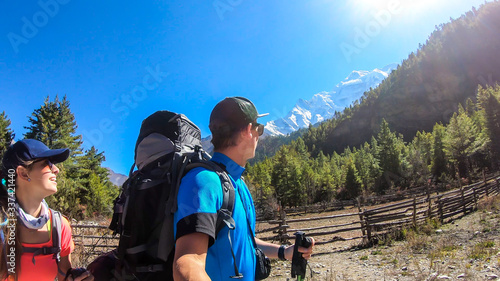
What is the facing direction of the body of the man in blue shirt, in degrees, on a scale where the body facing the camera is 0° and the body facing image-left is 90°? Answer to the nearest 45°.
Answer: approximately 270°

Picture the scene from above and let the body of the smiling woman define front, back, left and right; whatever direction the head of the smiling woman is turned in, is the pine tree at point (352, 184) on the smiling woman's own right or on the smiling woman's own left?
on the smiling woman's own left

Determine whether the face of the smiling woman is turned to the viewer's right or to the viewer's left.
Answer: to the viewer's right

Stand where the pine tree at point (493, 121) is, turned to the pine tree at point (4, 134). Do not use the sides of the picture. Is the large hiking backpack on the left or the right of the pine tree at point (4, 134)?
left

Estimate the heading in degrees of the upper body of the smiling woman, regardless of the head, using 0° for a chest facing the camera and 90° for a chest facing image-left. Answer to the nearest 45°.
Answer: approximately 315°

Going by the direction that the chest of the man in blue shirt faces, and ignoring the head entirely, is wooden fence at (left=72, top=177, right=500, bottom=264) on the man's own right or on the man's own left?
on the man's own left

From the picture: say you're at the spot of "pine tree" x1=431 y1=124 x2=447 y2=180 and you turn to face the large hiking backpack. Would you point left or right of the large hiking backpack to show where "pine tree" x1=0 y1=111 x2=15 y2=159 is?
right
